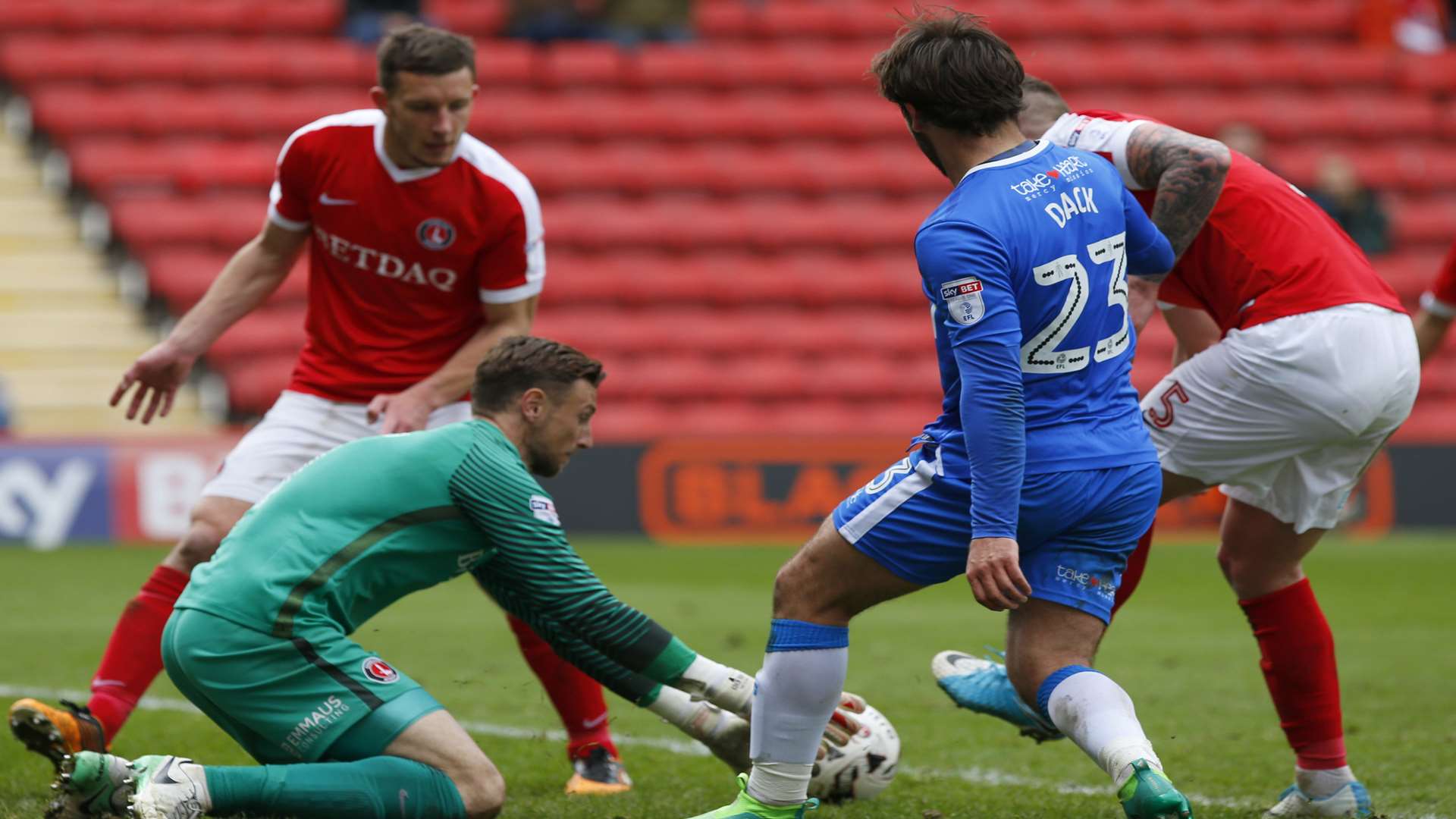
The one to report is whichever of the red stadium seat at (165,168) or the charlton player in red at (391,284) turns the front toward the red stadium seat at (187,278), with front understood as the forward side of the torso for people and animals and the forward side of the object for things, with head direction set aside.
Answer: the red stadium seat at (165,168)

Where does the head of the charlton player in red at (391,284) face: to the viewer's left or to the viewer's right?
to the viewer's right

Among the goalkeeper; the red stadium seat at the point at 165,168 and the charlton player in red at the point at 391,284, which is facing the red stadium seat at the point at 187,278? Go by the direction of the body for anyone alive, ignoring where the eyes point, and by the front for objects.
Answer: the red stadium seat at the point at 165,168

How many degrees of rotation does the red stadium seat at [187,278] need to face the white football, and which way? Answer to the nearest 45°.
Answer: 0° — it already faces it

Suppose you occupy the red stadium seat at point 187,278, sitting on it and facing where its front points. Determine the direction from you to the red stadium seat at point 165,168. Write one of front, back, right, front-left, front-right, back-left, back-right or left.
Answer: back

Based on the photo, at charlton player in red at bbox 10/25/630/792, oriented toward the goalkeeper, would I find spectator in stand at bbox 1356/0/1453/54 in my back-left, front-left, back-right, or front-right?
back-left

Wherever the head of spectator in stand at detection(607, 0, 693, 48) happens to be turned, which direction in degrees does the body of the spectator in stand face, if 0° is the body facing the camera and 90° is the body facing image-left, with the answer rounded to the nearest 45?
approximately 0°

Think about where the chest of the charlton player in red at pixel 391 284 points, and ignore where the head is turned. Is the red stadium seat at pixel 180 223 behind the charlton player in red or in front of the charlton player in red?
behind

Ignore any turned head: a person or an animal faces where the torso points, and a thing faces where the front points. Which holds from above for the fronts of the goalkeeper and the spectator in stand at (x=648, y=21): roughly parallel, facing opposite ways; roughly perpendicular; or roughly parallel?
roughly perpendicular

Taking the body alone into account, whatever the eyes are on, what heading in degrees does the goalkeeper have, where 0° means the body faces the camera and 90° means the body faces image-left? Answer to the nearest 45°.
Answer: approximately 270°

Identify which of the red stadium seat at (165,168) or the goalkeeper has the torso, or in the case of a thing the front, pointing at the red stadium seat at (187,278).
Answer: the red stadium seat at (165,168)

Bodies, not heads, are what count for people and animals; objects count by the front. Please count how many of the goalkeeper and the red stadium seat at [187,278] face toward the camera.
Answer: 1
